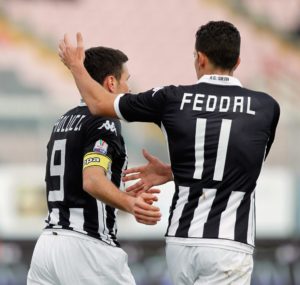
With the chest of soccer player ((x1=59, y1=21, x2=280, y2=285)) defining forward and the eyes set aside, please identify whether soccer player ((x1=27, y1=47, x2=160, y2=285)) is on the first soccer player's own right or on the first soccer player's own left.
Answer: on the first soccer player's own left

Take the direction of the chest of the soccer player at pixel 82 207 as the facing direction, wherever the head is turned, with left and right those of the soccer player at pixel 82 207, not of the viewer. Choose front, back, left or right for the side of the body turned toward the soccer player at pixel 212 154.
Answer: right

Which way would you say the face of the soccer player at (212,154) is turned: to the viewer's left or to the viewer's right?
to the viewer's left

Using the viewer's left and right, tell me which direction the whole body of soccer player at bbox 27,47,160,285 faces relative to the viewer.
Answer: facing away from the viewer and to the right of the viewer

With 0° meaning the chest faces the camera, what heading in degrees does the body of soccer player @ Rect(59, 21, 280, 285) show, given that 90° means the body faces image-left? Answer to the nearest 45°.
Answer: approximately 180°

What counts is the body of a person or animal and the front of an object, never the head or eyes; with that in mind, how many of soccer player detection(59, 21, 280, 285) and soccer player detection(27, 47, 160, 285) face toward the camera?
0
